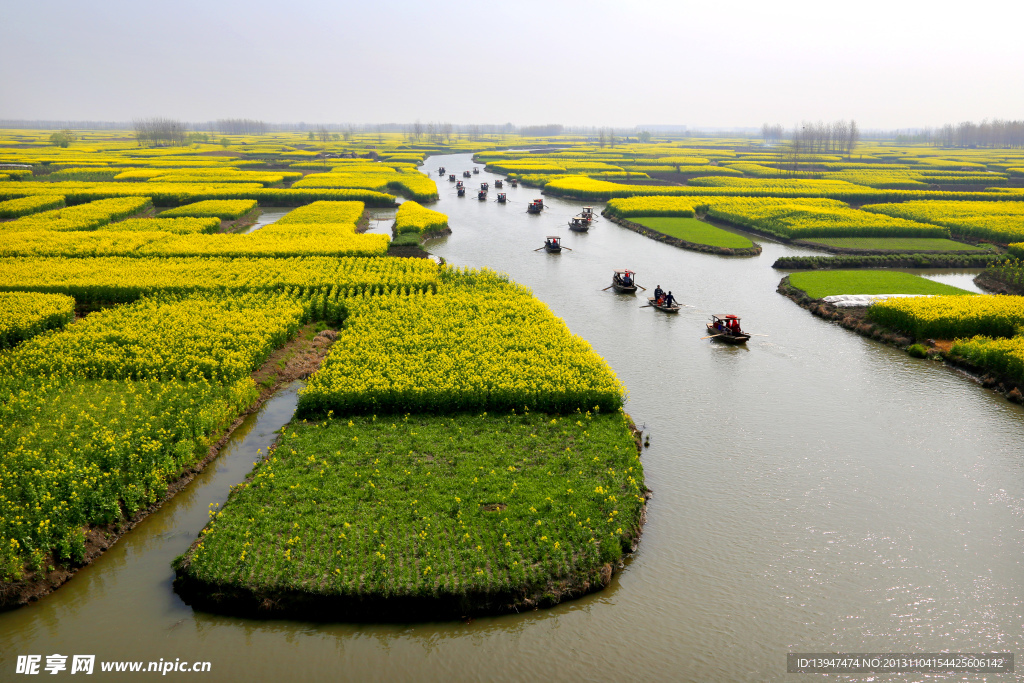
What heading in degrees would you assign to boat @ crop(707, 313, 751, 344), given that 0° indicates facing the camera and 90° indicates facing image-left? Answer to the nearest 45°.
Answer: approximately 315°

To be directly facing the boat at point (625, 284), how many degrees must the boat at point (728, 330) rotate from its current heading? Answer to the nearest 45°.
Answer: approximately 180°

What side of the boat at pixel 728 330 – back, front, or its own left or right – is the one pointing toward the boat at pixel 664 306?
back

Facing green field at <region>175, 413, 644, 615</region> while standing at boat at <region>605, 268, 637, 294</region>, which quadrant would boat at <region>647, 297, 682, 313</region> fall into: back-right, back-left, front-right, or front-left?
front-left

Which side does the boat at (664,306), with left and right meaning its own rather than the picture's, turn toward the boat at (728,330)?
front

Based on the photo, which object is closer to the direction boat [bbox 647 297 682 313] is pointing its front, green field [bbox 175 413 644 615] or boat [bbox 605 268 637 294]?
the green field

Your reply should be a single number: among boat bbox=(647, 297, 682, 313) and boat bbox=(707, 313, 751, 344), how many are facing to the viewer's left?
0

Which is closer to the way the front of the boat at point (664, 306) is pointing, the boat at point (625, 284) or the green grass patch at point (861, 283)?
the green grass patch

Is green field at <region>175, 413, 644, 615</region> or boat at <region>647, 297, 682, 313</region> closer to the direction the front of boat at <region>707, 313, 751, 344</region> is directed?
the green field

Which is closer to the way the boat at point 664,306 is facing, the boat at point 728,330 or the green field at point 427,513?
the boat

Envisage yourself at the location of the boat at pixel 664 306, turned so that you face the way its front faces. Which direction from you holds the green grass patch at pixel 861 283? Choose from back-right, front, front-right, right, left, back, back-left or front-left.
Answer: left

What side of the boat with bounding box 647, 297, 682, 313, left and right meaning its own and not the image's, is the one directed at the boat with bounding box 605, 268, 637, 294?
back

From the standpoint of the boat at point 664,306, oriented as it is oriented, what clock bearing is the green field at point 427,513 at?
The green field is roughly at 2 o'clock from the boat.

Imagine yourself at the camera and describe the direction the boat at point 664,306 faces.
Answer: facing the viewer and to the right of the viewer

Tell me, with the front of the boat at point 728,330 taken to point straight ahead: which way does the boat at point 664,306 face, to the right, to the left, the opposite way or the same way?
the same way
